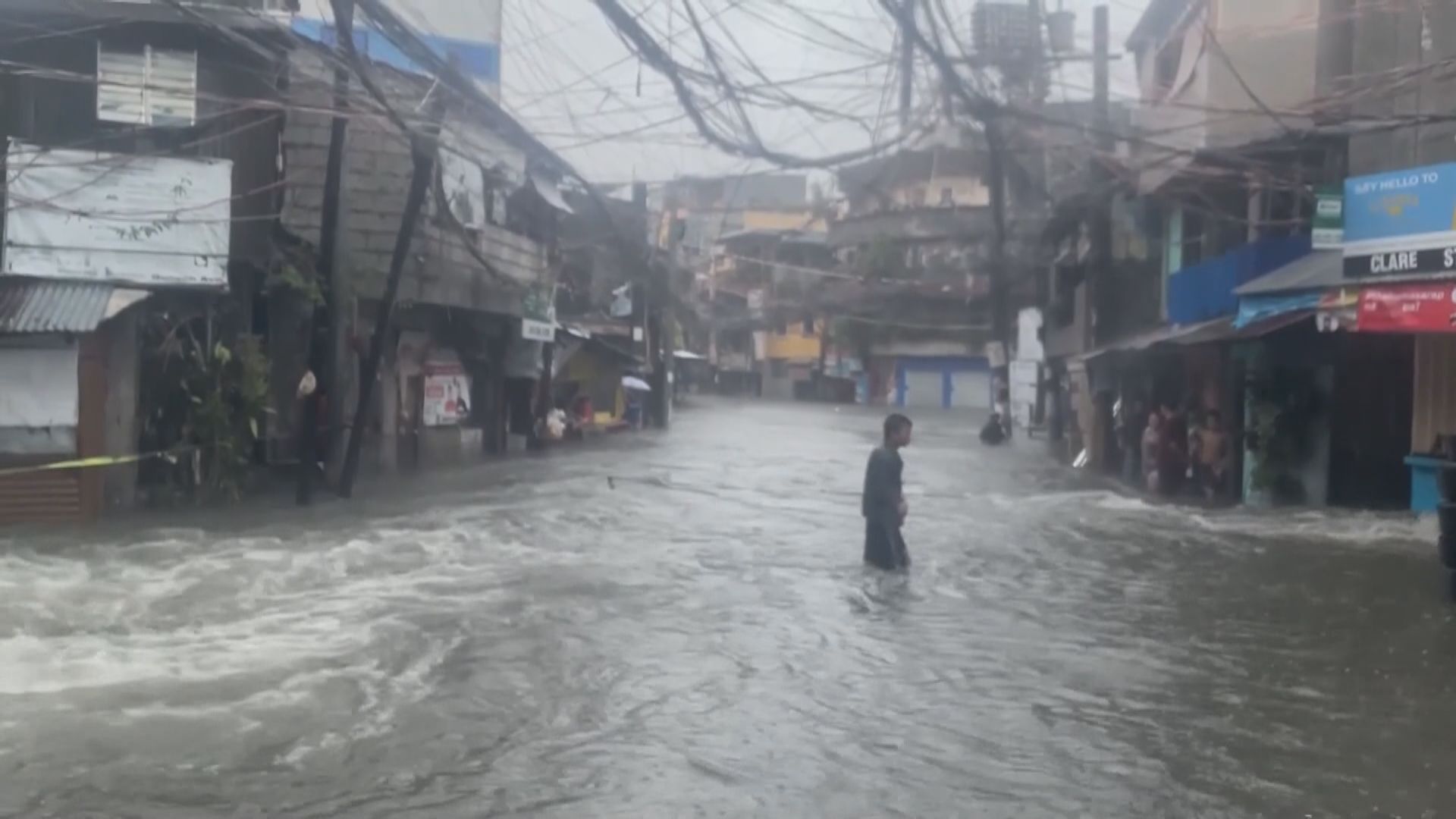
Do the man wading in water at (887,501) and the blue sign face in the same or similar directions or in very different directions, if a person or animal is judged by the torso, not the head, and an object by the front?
very different directions

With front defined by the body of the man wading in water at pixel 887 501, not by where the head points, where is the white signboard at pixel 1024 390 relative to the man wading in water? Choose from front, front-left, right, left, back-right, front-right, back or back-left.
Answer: left

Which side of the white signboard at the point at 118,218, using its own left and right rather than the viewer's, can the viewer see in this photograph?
front

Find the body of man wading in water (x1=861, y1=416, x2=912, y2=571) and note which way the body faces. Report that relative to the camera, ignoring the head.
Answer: to the viewer's right

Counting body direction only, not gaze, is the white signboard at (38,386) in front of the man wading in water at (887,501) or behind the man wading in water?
behind

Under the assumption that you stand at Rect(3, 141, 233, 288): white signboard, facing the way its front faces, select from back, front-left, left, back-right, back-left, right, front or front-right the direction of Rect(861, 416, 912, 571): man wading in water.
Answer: front-left

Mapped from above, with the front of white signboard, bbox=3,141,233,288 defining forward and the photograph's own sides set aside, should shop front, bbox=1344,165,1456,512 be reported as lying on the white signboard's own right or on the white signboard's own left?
on the white signboard's own left

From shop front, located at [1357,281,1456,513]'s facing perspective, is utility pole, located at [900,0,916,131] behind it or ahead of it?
ahead

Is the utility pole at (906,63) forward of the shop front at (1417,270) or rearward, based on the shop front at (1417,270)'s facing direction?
forward

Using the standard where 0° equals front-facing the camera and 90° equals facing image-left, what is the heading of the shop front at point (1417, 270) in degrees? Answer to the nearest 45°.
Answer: approximately 45°

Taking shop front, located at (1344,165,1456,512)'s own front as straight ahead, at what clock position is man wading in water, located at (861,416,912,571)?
The man wading in water is roughly at 12 o'clock from the shop front.

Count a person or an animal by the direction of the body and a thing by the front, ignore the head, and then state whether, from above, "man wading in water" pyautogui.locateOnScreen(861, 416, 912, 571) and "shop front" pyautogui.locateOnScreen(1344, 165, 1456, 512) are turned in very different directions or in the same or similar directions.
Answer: very different directions
